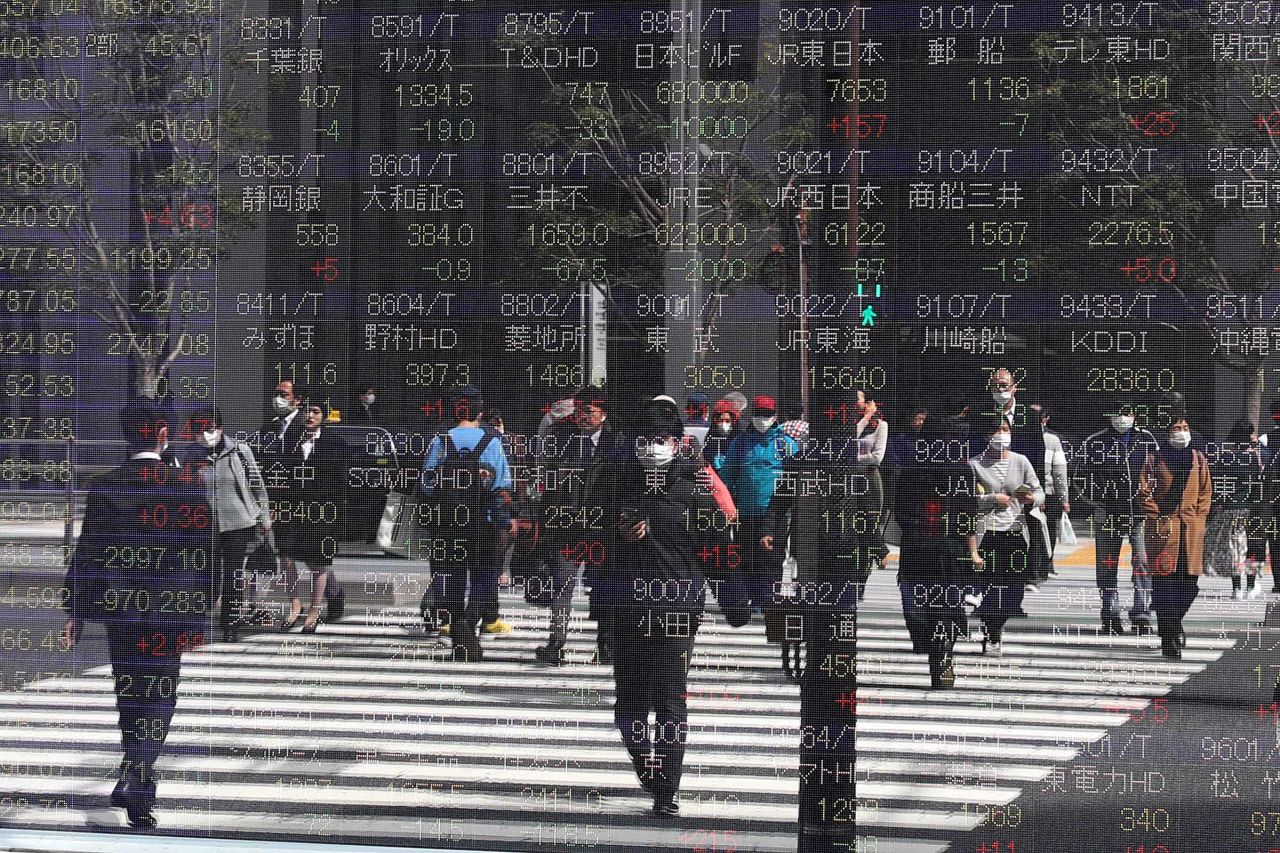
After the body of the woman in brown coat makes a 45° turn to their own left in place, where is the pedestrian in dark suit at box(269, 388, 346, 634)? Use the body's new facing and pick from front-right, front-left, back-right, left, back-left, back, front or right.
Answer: back-right

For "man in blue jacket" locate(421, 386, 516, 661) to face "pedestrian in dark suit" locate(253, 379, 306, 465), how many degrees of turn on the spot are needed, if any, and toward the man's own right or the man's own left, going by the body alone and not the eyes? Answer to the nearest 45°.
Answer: approximately 90° to the man's own left

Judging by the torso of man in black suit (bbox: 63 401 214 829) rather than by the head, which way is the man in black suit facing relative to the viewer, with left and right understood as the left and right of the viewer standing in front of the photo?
facing away from the viewer

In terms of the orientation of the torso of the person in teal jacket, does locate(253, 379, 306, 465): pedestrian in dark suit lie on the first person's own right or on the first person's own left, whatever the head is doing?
on the first person's own right

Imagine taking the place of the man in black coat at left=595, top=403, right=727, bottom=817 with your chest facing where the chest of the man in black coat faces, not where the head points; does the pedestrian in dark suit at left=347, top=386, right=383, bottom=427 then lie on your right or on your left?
on your right

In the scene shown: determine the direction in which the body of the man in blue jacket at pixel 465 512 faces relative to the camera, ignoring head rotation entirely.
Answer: away from the camera

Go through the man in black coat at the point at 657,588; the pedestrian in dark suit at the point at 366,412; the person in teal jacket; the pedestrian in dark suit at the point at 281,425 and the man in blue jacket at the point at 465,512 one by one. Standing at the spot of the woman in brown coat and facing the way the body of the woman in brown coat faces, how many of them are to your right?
5
